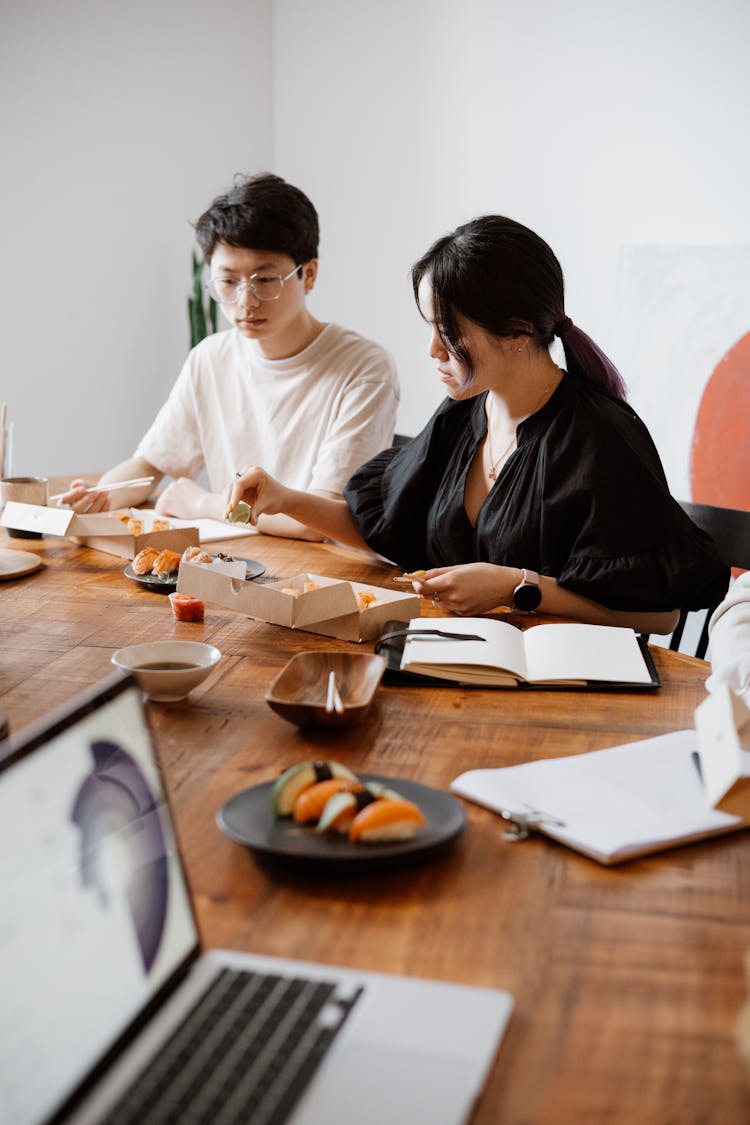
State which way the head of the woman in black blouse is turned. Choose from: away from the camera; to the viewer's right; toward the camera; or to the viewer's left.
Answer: to the viewer's left

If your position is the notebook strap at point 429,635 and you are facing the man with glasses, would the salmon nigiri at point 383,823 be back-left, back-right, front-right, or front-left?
back-left

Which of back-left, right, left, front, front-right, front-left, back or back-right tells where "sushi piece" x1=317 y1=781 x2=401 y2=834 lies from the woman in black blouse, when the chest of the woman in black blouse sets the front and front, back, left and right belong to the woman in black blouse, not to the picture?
front-left

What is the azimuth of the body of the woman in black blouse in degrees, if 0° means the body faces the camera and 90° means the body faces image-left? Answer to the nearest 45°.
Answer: approximately 45°

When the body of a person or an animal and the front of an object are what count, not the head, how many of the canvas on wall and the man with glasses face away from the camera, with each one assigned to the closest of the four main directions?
0

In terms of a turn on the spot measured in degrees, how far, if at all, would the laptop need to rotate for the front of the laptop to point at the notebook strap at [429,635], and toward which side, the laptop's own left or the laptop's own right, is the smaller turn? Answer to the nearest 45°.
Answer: approximately 135° to the laptop's own left

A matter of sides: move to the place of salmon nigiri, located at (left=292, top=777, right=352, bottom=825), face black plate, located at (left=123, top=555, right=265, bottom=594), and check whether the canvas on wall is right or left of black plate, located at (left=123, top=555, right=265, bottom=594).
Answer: right

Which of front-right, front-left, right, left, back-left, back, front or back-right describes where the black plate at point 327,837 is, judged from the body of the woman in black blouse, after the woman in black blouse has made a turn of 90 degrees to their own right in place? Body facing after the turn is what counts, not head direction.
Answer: back-left

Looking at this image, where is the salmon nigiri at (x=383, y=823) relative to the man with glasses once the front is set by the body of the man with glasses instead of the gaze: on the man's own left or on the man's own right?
on the man's own left

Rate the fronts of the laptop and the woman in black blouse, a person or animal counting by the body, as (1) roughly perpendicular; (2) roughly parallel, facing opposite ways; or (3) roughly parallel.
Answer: roughly perpendicular

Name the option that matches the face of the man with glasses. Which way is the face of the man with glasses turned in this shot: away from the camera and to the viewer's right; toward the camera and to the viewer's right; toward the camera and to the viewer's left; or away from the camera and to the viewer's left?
toward the camera and to the viewer's left

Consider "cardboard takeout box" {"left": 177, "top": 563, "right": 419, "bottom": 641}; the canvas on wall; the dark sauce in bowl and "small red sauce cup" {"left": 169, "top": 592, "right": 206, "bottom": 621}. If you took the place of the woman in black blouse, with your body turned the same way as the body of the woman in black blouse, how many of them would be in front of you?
3

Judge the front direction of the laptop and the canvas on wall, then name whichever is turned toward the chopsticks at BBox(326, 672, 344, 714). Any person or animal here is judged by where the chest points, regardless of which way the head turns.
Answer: the canvas on wall

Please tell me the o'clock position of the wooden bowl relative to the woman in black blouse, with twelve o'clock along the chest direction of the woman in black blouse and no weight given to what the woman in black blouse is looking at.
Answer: The wooden bowl is roughly at 11 o'clock from the woman in black blouse.
